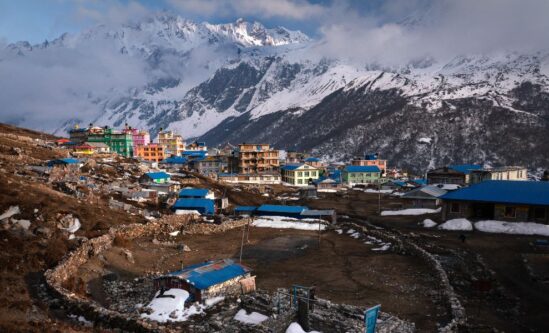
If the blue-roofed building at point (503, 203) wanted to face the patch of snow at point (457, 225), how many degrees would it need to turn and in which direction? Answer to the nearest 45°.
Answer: approximately 45° to its right

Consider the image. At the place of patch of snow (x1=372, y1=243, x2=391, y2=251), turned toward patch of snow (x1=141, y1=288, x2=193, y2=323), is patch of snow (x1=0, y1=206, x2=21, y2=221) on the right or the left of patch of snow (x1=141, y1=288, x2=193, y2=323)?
right

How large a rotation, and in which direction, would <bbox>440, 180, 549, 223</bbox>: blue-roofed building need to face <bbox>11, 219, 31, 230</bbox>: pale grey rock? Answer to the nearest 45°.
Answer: approximately 45° to its right

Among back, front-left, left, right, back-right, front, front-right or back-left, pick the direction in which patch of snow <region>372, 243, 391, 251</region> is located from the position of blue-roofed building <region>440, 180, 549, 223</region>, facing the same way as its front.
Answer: front-right

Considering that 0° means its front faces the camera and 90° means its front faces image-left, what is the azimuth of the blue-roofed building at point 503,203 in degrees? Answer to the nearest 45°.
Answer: approximately 0°

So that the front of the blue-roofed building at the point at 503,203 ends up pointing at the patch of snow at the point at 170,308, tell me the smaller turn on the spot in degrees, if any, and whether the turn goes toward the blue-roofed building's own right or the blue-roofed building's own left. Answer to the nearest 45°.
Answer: approximately 45° to the blue-roofed building's own right
